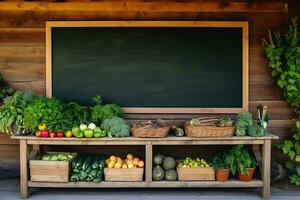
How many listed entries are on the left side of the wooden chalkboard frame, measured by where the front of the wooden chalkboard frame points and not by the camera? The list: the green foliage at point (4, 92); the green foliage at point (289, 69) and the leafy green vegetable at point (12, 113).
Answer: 1

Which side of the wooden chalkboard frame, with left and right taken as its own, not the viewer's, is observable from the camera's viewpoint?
front

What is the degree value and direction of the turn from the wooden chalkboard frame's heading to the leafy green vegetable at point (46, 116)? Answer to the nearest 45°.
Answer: approximately 90° to its right

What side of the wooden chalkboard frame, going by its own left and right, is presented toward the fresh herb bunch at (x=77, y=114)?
right

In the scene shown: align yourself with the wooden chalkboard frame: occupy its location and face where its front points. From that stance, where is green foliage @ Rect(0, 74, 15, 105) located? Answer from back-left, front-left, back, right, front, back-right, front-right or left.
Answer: right

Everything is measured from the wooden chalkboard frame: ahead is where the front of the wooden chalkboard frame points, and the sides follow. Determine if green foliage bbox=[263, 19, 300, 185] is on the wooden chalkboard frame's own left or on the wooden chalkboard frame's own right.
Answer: on the wooden chalkboard frame's own left
